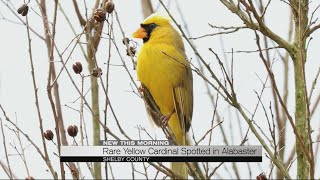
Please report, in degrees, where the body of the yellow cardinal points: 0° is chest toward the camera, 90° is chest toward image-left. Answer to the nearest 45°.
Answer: approximately 45°
